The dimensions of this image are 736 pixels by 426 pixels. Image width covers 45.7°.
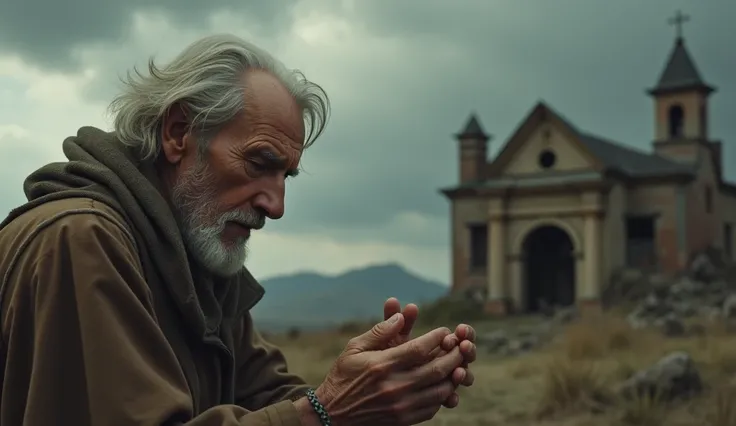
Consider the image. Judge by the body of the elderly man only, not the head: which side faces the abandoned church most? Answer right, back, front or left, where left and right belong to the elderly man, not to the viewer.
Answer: left

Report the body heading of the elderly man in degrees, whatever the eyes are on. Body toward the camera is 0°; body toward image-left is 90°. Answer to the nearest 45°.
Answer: approximately 270°

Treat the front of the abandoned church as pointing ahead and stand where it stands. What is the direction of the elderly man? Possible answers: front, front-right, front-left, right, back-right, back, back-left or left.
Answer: front-left

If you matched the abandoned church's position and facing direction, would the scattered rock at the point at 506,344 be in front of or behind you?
in front

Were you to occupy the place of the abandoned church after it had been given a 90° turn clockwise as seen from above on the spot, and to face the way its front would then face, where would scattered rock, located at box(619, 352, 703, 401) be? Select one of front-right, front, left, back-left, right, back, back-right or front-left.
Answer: back-left

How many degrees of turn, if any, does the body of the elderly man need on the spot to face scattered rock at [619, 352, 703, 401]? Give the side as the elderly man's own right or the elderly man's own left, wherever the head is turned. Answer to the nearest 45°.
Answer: approximately 45° to the elderly man's own left

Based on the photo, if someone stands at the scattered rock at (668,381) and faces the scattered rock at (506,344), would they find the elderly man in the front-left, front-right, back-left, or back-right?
back-left

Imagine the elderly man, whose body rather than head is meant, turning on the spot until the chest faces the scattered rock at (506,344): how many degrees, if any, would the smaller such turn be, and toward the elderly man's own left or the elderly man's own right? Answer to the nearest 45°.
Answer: approximately 90° to the elderly man's own left

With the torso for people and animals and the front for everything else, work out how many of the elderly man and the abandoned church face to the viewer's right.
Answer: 1

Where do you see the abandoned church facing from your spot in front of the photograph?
facing the viewer and to the left of the viewer

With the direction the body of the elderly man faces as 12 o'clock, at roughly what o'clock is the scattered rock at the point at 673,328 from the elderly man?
The scattered rock is roughly at 10 o'clock from the elderly man.

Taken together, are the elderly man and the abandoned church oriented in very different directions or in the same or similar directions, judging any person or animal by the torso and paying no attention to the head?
very different directions
